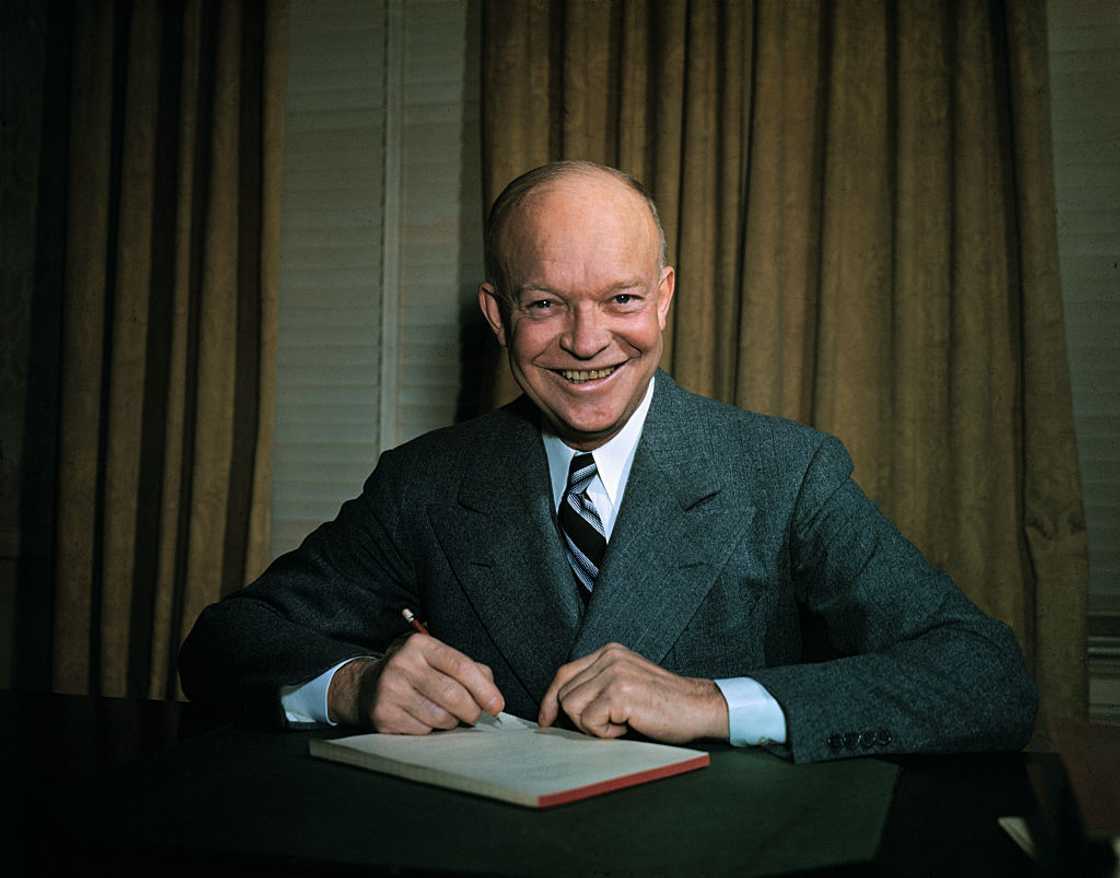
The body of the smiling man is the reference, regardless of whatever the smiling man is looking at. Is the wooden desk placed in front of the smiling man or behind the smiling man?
in front

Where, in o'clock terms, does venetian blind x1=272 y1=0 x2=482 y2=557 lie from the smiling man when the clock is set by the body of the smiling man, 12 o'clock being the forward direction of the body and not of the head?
The venetian blind is roughly at 5 o'clock from the smiling man.

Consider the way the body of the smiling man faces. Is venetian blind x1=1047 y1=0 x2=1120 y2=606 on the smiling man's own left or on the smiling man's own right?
on the smiling man's own left

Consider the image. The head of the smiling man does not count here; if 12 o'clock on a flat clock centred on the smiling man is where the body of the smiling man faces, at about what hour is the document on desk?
The document on desk is roughly at 12 o'clock from the smiling man.

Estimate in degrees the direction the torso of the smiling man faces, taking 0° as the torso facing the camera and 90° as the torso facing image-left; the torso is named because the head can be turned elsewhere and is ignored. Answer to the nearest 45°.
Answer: approximately 0°

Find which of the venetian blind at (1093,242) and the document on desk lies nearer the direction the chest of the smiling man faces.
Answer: the document on desk

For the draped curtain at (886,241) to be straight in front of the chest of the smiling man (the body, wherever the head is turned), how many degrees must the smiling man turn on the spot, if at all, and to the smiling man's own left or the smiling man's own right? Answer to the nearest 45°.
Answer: approximately 135° to the smiling man's own left
